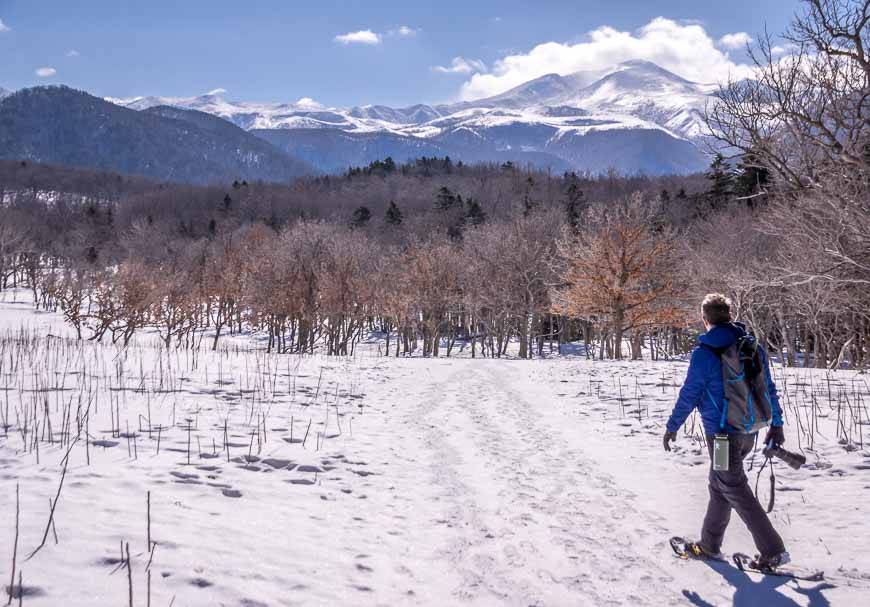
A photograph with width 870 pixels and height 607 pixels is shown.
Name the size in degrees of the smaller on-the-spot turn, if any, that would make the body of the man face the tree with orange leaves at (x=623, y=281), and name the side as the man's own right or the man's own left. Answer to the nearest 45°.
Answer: approximately 45° to the man's own right

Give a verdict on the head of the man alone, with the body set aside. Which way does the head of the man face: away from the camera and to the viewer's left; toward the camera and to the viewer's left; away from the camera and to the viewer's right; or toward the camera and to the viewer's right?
away from the camera and to the viewer's left

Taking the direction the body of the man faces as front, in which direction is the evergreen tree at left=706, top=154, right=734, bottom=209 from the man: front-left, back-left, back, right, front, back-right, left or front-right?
front-right

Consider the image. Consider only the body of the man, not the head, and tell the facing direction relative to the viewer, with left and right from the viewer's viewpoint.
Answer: facing away from the viewer and to the left of the viewer
